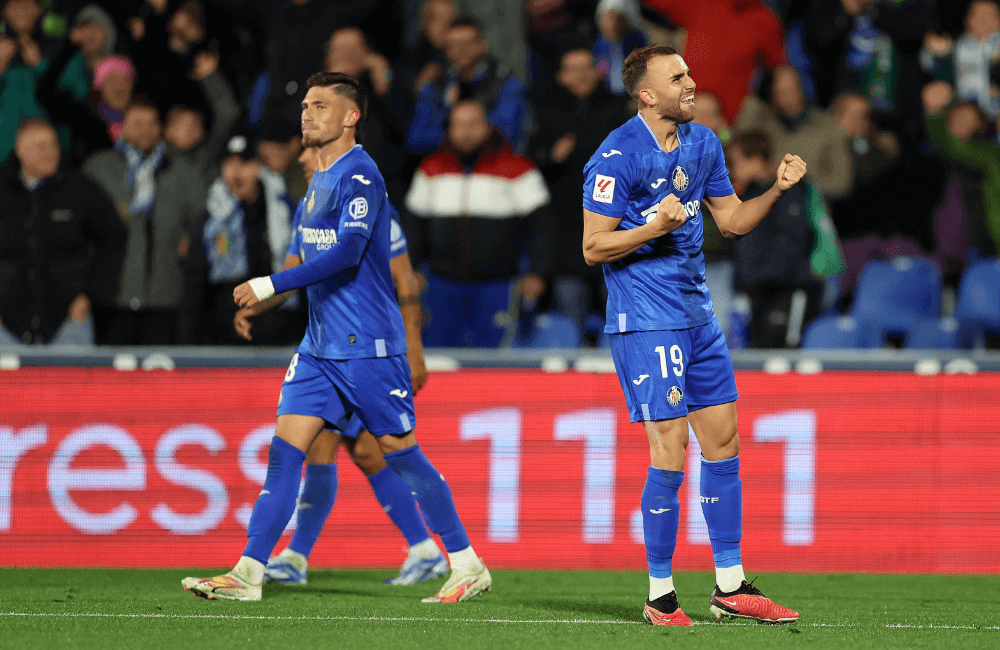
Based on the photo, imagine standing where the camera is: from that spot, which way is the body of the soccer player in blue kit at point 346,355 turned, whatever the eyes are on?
to the viewer's left

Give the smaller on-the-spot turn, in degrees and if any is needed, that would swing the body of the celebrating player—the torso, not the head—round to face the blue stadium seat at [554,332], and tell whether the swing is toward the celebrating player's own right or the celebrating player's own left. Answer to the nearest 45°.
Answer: approximately 135° to the celebrating player's own left

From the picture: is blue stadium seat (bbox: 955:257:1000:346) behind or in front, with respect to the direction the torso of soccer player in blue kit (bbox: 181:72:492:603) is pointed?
behind

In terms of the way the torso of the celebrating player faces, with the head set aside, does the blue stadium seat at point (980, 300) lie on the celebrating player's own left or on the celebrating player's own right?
on the celebrating player's own left

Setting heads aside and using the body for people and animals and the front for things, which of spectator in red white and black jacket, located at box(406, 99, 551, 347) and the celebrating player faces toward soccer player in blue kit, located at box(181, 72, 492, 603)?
the spectator in red white and black jacket

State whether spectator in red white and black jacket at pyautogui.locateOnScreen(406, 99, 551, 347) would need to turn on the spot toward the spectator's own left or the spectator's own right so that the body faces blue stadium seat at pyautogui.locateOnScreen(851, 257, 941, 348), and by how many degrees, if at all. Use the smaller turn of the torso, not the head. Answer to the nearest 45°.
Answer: approximately 90° to the spectator's own left

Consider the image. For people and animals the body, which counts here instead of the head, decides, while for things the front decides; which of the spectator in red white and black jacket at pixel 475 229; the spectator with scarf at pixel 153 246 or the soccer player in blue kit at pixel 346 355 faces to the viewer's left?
the soccer player in blue kit

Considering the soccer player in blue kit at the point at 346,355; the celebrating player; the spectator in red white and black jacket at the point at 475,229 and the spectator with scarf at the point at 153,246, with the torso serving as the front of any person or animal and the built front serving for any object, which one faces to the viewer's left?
the soccer player in blue kit
